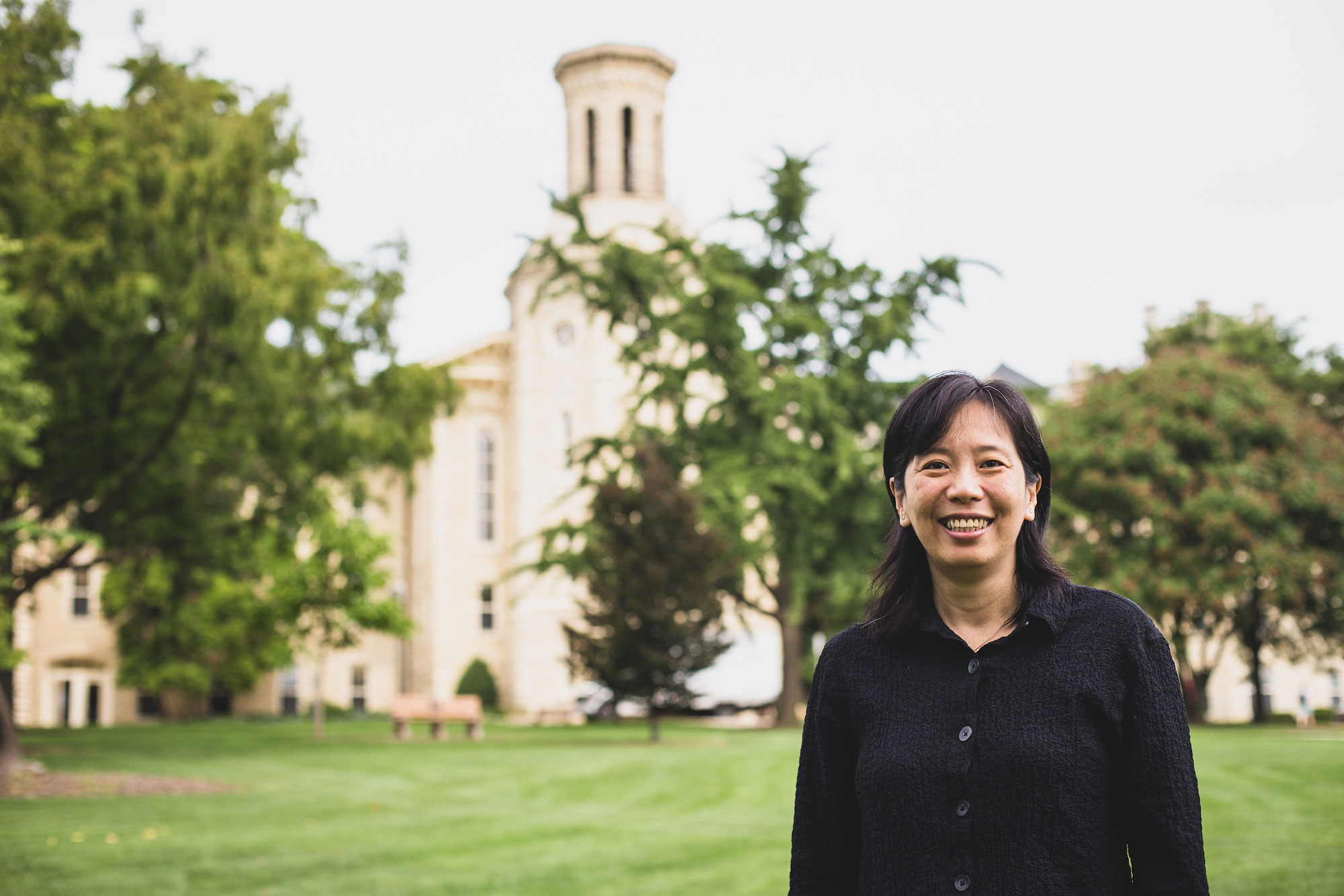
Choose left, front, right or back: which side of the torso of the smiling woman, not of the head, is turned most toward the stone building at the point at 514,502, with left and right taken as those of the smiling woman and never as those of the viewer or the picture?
back

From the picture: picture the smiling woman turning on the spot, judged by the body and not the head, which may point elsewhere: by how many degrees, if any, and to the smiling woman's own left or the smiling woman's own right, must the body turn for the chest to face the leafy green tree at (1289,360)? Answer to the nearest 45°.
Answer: approximately 180°

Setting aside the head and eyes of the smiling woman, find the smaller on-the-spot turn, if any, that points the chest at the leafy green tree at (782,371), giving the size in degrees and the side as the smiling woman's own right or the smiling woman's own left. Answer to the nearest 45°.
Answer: approximately 180°

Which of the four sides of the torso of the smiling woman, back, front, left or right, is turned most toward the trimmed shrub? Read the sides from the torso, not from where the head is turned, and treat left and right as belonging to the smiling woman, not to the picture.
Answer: back

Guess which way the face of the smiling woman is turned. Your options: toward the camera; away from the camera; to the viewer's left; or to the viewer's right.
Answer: toward the camera

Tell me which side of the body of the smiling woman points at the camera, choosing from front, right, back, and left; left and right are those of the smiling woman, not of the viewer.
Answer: front

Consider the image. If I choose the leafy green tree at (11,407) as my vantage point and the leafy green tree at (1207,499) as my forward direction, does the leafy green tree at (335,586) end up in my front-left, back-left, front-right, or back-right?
front-left

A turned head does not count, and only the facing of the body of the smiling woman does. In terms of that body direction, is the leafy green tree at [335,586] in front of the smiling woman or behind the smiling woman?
behind

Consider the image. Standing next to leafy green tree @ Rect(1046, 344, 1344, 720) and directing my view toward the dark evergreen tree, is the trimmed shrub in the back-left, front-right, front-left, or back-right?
front-right

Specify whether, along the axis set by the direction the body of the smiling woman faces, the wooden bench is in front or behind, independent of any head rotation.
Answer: behind
